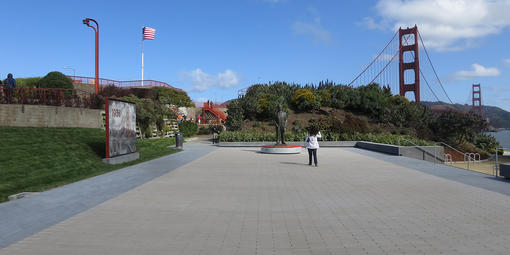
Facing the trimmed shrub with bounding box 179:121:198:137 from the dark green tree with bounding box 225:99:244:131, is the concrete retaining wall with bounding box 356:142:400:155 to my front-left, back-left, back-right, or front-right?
back-left

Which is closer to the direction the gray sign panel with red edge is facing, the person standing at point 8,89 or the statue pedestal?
the statue pedestal

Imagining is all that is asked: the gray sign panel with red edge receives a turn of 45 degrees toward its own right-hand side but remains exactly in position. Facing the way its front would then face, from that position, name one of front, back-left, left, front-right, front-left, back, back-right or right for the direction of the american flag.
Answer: back

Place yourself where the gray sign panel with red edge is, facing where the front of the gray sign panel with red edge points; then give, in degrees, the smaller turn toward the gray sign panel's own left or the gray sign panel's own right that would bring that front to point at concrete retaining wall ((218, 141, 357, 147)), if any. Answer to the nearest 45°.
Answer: approximately 90° to the gray sign panel's own left

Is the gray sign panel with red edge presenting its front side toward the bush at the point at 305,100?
no

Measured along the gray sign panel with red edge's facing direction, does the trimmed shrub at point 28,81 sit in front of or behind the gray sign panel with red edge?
behind

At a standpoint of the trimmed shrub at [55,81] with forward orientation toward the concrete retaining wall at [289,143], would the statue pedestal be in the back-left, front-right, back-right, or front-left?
front-right

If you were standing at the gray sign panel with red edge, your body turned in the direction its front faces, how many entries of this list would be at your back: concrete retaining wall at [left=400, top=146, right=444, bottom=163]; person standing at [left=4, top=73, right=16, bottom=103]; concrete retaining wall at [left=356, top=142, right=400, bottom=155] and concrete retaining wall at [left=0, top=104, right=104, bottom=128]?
2

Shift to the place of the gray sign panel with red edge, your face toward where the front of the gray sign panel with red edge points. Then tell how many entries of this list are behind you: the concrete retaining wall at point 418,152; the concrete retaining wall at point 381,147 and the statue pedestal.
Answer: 0

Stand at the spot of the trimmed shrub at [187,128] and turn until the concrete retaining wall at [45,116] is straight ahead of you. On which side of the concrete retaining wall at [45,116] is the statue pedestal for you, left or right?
left

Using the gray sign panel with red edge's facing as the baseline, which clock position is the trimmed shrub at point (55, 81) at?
The trimmed shrub is roughly at 7 o'clock from the gray sign panel with red edge.

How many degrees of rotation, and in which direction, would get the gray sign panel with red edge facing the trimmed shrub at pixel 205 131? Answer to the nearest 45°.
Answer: approximately 135° to its left

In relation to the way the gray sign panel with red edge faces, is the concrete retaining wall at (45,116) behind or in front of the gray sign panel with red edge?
behind

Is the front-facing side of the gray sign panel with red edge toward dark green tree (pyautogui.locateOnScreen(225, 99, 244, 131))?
no

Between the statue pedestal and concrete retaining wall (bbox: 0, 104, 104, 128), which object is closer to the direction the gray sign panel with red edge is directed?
the statue pedestal

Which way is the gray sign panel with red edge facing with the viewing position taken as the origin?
facing the viewer and to the right of the viewer

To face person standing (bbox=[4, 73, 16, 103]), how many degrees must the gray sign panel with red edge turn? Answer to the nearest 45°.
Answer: approximately 180°

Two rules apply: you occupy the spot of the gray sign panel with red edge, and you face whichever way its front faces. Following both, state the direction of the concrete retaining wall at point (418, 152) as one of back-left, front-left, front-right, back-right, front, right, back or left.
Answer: front-left
